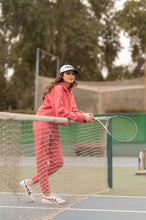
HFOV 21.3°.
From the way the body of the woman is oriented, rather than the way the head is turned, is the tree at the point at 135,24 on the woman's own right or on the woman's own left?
on the woman's own left
